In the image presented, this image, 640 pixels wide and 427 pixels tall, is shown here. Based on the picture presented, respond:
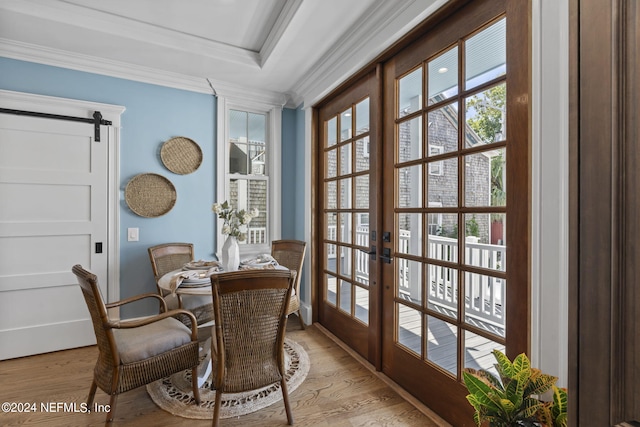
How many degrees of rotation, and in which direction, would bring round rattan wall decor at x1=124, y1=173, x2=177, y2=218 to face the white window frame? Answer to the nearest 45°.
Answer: approximately 90° to its left

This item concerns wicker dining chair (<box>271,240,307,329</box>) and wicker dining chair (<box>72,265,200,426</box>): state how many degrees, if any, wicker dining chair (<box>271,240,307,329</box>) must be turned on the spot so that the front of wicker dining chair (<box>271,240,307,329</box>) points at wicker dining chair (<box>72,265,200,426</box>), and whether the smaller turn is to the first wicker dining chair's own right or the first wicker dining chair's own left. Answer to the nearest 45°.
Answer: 0° — it already faces it

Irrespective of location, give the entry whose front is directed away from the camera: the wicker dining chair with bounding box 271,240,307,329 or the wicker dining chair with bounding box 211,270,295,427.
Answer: the wicker dining chair with bounding box 211,270,295,427

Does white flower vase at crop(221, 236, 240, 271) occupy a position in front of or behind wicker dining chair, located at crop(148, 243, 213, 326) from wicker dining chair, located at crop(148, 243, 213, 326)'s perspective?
in front

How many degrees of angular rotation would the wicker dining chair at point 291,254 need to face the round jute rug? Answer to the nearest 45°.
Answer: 0° — it already faces it

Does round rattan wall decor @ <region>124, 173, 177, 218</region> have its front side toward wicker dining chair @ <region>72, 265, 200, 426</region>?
yes

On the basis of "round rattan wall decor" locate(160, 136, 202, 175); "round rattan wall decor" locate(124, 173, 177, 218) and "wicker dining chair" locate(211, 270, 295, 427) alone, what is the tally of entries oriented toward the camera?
2

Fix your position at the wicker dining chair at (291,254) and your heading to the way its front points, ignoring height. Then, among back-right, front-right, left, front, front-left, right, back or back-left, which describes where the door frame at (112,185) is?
front-right

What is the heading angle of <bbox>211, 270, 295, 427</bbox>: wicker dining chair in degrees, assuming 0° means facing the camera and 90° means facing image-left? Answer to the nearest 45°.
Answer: approximately 180°

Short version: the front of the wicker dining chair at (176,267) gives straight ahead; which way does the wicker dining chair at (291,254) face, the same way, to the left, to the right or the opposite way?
to the right

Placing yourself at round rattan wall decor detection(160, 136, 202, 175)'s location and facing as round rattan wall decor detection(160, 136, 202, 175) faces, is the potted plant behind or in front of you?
in front

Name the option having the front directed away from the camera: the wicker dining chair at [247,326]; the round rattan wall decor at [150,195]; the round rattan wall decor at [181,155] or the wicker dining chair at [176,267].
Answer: the wicker dining chair at [247,326]

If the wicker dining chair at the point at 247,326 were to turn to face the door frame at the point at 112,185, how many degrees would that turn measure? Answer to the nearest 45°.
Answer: approximately 45° to its left
